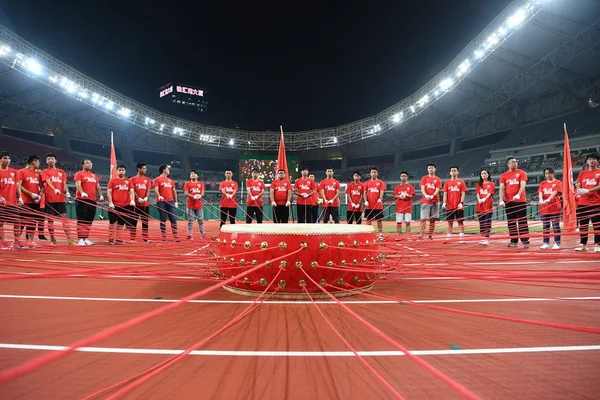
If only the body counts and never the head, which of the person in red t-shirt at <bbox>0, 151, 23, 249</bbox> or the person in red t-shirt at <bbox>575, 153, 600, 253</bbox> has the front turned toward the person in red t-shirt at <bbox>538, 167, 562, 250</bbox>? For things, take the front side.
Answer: the person in red t-shirt at <bbox>0, 151, 23, 249</bbox>

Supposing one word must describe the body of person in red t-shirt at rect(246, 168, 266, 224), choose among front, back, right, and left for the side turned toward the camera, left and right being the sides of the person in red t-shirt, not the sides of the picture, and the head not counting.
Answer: front

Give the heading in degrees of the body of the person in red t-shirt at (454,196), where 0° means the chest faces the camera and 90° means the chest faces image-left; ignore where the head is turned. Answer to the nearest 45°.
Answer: approximately 0°

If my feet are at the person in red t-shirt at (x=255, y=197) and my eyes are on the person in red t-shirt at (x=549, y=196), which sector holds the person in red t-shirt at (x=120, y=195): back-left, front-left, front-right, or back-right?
back-right

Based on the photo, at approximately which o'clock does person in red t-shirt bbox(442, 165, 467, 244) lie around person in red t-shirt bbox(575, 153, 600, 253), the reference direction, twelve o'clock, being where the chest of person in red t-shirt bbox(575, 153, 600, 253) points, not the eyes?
person in red t-shirt bbox(442, 165, 467, 244) is roughly at 2 o'clock from person in red t-shirt bbox(575, 153, 600, 253).

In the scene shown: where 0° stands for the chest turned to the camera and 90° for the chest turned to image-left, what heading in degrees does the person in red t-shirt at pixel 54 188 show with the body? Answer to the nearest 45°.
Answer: approximately 315°

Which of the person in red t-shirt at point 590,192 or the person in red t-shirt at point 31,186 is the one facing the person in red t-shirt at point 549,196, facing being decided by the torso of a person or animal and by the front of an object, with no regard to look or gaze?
the person in red t-shirt at point 31,186

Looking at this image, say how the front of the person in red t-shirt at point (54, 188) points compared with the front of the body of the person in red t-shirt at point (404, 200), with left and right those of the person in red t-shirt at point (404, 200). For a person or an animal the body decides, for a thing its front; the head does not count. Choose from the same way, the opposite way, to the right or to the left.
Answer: to the left
